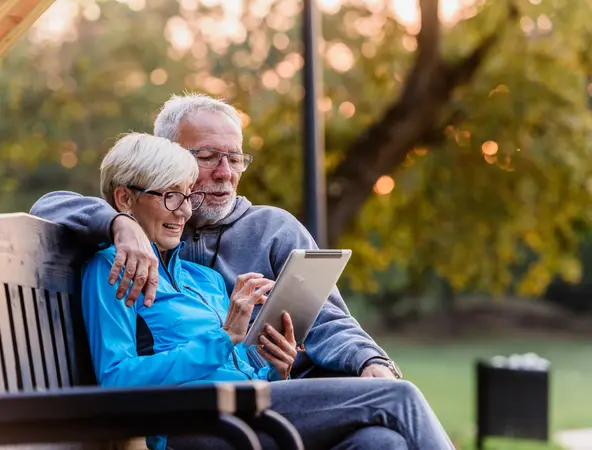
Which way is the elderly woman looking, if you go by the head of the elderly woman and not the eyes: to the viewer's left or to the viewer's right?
to the viewer's right

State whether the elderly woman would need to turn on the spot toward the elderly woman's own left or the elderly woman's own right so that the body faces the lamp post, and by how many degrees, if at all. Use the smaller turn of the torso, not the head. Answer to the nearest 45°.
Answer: approximately 135° to the elderly woman's own left

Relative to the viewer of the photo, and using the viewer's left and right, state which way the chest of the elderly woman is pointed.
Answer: facing the viewer and to the right of the viewer
